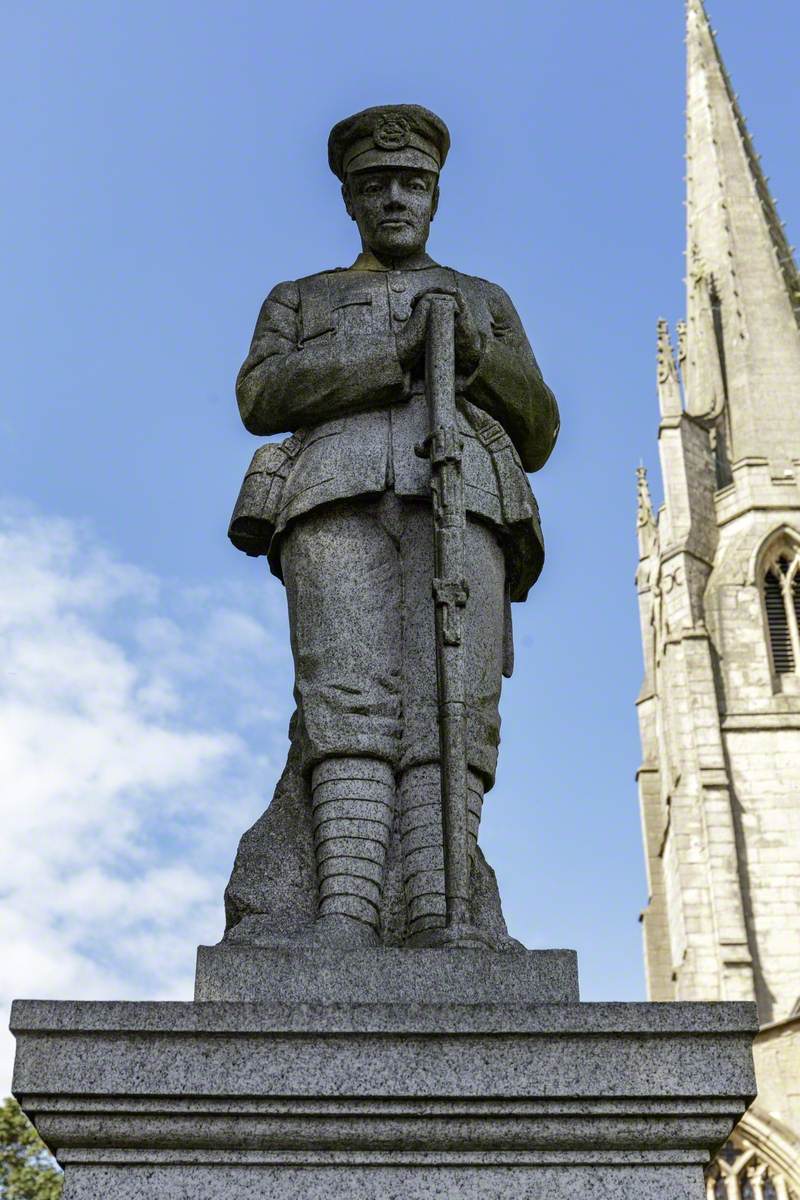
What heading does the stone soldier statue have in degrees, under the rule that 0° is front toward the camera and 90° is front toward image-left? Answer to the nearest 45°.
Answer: approximately 0°
